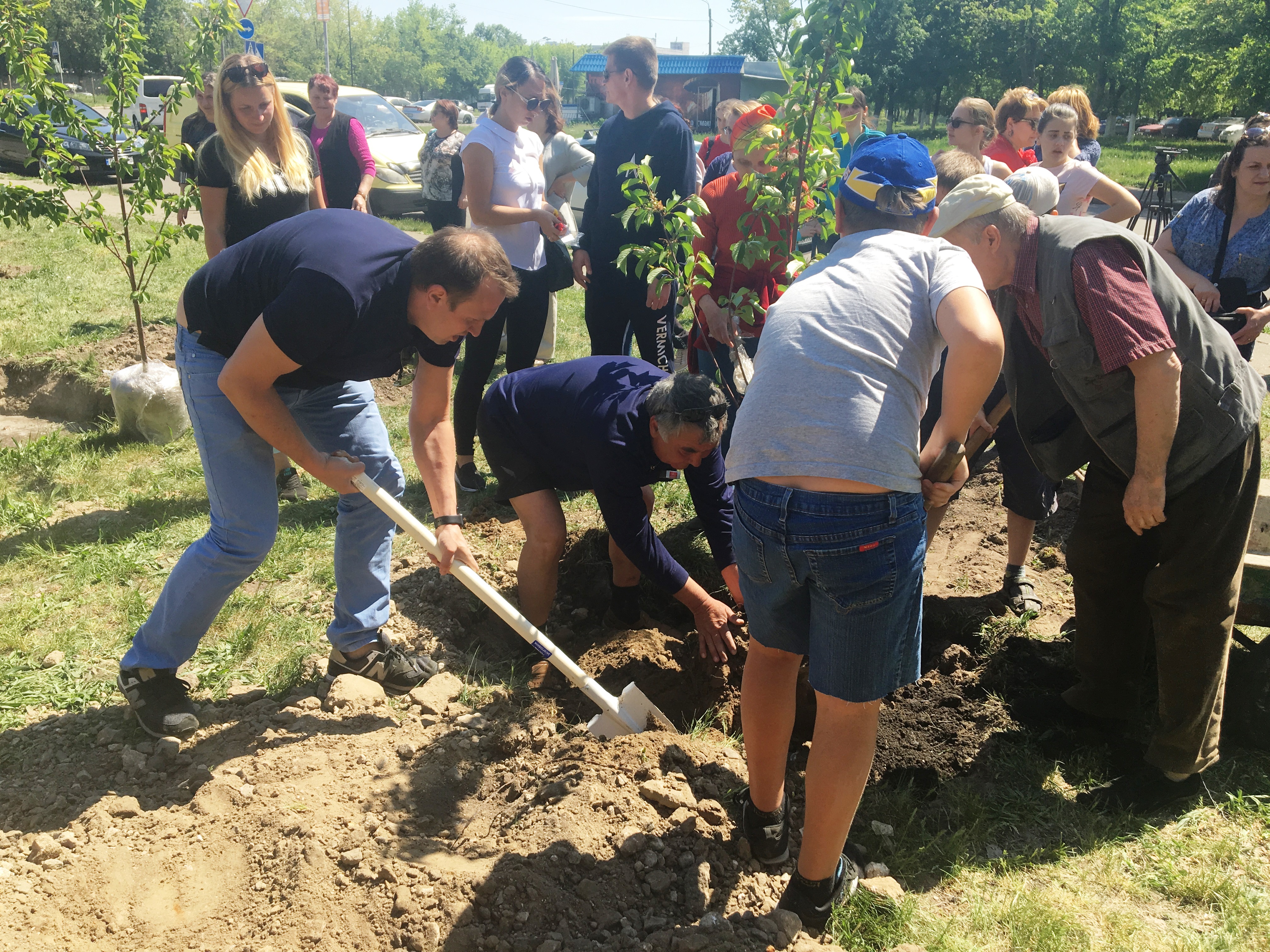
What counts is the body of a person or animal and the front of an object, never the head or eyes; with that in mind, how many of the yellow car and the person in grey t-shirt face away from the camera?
1

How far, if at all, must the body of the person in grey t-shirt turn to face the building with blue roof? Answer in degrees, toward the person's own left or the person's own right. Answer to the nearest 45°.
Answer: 0° — they already face it

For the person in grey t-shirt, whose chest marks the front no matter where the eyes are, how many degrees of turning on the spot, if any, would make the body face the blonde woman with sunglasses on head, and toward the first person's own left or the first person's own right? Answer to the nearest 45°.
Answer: approximately 45° to the first person's own left

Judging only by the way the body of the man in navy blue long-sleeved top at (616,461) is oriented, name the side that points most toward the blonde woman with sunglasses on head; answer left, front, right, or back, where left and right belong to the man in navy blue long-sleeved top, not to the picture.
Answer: back

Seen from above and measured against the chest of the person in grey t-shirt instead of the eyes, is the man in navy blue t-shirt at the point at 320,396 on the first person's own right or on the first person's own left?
on the first person's own left

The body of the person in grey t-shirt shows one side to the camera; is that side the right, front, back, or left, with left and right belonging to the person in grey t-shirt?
back
